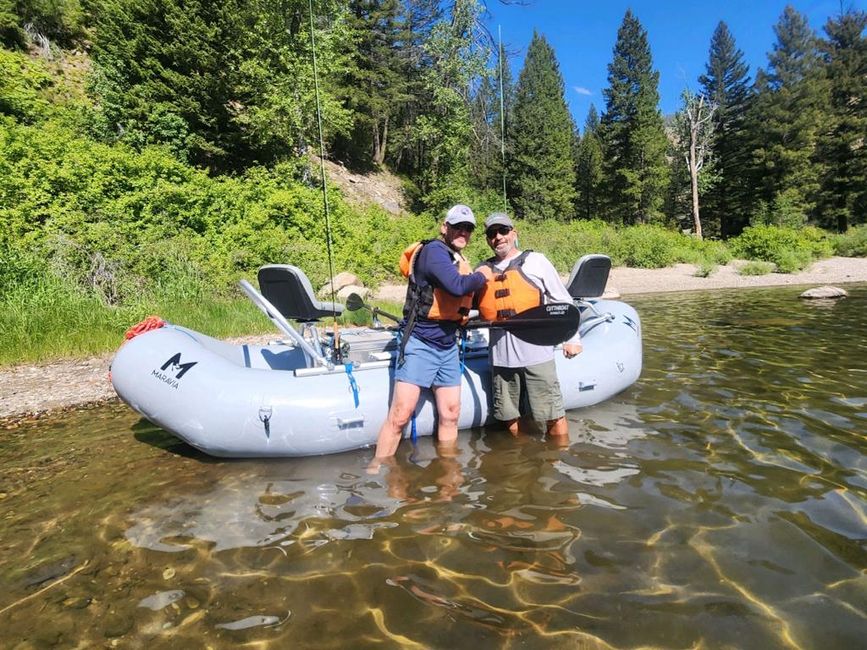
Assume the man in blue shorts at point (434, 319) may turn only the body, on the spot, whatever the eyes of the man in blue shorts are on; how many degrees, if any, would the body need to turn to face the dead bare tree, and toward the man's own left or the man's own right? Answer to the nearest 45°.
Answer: approximately 90° to the man's own left

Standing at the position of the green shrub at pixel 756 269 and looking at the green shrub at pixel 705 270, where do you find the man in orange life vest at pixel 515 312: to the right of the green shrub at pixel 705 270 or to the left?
left

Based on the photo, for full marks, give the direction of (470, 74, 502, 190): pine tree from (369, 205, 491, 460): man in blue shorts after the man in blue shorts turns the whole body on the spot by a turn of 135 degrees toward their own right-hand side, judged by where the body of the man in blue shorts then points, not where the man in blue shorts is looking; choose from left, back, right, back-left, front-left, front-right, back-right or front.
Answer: right

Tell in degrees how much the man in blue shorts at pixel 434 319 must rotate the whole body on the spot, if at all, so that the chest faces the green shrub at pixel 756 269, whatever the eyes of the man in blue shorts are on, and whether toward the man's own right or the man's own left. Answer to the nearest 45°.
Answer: approximately 90° to the man's own left

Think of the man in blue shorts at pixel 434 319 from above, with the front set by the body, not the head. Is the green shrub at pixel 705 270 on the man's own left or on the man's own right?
on the man's own left

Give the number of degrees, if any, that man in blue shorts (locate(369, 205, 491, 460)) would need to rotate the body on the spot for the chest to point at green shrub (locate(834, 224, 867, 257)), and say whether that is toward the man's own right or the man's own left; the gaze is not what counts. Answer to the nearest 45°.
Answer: approximately 90° to the man's own left

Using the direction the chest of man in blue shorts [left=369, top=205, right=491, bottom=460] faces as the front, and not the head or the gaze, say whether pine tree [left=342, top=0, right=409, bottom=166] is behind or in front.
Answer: behind

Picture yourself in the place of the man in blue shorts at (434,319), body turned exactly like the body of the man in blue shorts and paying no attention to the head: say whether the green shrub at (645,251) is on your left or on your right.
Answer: on your left

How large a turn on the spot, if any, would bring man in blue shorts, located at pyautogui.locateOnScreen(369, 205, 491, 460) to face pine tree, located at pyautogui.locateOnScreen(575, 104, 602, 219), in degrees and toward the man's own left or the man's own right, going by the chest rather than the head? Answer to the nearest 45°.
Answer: approximately 135° to the man's own left

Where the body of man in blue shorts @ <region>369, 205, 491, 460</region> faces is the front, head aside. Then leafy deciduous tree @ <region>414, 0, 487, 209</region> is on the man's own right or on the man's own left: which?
on the man's own left

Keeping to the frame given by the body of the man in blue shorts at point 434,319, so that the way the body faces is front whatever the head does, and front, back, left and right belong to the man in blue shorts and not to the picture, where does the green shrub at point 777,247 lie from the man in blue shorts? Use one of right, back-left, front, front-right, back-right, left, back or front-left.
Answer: left

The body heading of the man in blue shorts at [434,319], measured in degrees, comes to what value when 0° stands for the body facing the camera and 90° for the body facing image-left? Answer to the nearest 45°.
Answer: approximately 315°
